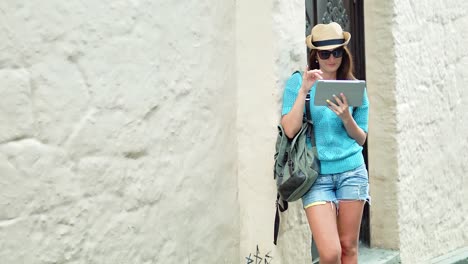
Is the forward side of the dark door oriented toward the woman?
yes

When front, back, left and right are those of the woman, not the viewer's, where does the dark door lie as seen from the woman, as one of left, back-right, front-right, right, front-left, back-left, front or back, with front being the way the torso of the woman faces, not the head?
back

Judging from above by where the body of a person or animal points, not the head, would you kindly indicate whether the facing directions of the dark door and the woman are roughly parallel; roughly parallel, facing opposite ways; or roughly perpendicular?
roughly parallel

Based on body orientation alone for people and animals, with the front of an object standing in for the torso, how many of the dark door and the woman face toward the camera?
2

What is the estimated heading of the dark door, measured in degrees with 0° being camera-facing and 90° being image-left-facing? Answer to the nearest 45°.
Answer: approximately 0°

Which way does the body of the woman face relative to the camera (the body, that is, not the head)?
toward the camera
